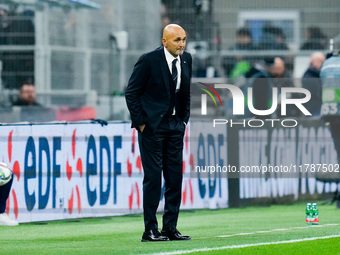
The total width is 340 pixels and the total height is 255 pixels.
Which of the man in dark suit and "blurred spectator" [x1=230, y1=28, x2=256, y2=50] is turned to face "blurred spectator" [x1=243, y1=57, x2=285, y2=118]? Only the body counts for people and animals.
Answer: "blurred spectator" [x1=230, y1=28, x2=256, y2=50]

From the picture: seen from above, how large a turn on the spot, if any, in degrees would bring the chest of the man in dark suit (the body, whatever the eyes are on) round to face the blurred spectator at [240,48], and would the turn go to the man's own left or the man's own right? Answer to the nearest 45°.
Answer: approximately 135° to the man's own left

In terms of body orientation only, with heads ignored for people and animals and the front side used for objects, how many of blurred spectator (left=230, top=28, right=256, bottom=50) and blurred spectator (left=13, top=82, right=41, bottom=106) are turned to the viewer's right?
0

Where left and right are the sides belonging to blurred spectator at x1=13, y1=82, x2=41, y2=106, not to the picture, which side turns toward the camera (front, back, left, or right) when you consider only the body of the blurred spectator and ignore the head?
front

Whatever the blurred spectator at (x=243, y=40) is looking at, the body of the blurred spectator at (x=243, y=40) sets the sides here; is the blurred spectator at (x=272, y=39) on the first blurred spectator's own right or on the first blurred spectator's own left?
on the first blurred spectator's own left

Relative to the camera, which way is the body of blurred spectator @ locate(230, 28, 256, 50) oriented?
toward the camera

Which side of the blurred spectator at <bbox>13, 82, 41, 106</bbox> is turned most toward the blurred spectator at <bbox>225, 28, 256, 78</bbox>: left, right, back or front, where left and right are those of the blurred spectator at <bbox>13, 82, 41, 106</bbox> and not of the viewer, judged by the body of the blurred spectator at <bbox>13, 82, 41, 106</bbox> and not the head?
left
